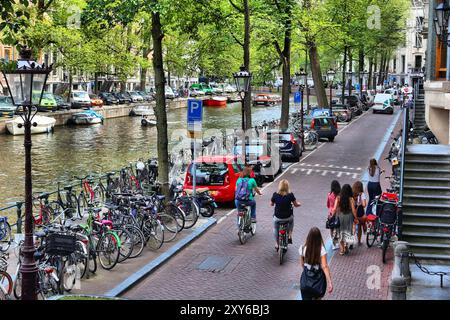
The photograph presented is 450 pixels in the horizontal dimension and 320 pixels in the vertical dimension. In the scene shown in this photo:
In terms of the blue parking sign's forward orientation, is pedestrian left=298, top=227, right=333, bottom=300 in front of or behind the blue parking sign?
in front

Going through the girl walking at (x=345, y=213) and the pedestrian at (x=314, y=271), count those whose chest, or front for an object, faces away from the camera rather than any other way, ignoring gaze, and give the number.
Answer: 2

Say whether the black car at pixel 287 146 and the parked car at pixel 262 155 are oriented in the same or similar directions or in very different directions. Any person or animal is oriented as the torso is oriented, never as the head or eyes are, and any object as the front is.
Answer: same or similar directions

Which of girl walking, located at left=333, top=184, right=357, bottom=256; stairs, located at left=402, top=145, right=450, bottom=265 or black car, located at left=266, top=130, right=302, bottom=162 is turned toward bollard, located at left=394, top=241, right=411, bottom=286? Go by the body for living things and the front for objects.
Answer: the stairs

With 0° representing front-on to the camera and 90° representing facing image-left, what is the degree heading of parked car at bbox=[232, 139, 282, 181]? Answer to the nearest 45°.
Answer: approximately 225°

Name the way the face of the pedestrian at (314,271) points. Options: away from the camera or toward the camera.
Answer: away from the camera

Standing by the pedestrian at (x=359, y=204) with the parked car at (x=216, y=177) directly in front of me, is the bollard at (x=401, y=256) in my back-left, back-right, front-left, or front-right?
back-left

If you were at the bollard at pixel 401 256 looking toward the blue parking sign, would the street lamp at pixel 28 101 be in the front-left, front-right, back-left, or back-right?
front-left

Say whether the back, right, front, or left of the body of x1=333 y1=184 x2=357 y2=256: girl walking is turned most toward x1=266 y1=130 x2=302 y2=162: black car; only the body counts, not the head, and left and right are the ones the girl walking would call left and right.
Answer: front

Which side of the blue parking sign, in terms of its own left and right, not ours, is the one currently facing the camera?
front

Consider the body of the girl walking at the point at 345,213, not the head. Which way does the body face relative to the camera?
away from the camera

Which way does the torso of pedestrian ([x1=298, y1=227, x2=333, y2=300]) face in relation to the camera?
away from the camera

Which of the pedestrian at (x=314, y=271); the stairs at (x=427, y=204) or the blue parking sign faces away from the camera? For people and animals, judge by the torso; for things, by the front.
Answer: the pedestrian

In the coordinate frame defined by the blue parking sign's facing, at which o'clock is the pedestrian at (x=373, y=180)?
The pedestrian is roughly at 10 o'clock from the blue parking sign.

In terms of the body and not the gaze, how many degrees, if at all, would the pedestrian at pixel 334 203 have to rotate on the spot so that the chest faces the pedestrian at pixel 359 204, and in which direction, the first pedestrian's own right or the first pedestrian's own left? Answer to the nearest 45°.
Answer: approximately 45° to the first pedestrian's own right

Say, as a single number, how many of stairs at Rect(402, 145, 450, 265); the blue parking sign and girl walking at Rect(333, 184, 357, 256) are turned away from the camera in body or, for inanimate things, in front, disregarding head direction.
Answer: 1

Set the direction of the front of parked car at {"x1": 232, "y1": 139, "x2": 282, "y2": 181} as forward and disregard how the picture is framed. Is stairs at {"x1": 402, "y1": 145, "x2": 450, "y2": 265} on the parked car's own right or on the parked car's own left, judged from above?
on the parked car's own right

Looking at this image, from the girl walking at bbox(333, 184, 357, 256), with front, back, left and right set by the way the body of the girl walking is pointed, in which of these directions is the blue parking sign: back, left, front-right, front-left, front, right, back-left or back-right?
front-left
